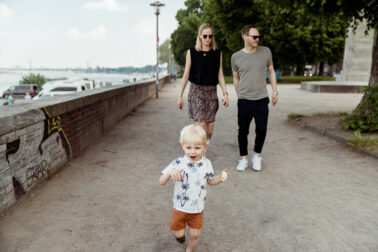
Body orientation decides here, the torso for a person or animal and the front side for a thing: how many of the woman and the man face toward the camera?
2

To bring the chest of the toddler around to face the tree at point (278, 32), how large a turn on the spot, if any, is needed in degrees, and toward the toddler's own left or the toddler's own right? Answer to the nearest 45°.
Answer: approximately 180°

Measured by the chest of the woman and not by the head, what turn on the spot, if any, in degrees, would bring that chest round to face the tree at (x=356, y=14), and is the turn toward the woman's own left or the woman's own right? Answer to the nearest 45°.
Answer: approximately 135° to the woman's own left

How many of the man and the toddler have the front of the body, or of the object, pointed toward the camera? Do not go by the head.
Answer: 2

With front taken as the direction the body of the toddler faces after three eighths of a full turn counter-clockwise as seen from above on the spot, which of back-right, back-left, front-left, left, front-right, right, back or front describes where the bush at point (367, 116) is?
front

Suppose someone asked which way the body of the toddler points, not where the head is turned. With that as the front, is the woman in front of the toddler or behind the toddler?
behind

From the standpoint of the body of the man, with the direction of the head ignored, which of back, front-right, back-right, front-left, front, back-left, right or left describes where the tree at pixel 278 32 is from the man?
back

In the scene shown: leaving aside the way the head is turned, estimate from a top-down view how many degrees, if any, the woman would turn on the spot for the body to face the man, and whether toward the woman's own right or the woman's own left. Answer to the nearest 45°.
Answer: approximately 90° to the woman's own left

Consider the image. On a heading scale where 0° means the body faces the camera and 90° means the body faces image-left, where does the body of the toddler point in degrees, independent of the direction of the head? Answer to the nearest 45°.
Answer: approximately 0°

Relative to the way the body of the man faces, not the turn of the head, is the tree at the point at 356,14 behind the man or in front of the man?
behind

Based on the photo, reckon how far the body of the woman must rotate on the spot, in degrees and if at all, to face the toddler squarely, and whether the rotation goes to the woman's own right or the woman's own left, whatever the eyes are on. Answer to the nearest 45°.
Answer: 0° — they already face them
